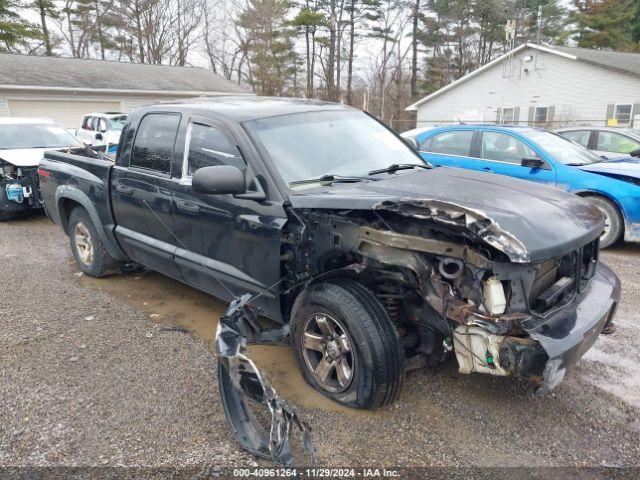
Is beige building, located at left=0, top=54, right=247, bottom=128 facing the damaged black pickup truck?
yes

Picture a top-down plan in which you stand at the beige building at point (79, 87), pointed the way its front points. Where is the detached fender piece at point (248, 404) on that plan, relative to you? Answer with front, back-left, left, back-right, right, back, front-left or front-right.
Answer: front

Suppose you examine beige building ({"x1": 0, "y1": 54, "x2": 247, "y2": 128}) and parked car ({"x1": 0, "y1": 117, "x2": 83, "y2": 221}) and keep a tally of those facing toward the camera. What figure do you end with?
2

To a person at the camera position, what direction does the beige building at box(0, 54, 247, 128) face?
facing the viewer

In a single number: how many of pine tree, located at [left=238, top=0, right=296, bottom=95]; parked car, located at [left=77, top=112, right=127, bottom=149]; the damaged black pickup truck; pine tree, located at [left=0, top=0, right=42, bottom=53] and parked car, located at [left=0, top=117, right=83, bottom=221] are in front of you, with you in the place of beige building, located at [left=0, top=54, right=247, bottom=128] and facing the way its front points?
3

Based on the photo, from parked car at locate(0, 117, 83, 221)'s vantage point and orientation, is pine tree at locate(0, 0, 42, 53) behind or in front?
behind

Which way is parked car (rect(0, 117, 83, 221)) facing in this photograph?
toward the camera

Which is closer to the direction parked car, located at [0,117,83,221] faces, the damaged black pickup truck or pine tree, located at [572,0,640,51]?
the damaged black pickup truck

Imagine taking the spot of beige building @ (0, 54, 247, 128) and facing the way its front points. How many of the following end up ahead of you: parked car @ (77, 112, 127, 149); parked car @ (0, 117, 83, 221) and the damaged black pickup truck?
3

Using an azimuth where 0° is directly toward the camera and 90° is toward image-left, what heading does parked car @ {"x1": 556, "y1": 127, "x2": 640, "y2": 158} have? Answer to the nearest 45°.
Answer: approximately 315°

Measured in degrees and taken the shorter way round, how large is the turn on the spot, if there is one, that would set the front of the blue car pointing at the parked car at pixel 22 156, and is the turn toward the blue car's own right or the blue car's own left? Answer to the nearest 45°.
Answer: approximately 135° to the blue car's own right

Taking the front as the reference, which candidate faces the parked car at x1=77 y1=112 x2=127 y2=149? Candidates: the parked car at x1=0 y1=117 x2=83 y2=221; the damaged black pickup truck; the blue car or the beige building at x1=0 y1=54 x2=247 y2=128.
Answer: the beige building

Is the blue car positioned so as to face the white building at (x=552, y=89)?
no

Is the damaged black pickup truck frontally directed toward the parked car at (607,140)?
no

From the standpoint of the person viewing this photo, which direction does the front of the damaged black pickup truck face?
facing the viewer and to the right of the viewer
